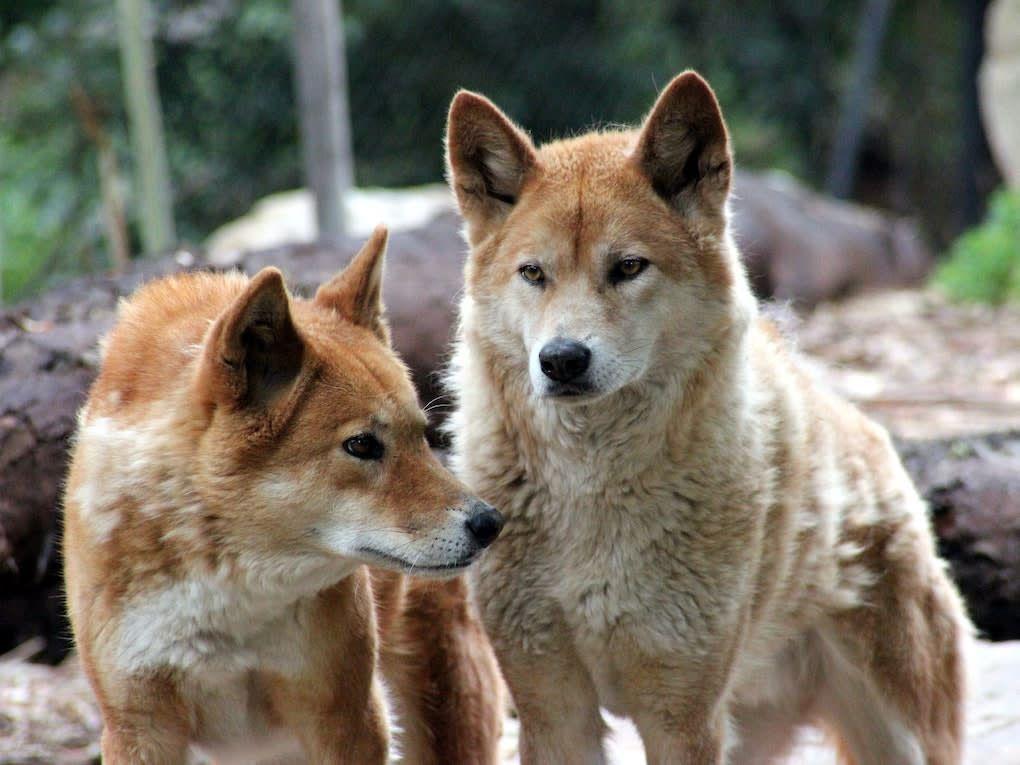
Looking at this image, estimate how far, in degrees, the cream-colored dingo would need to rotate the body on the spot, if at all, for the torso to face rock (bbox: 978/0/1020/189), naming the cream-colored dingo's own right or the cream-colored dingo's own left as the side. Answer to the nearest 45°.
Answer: approximately 135° to the cream-colored dingo's own right

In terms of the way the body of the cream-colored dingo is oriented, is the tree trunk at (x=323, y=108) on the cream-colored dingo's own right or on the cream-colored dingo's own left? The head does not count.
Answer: on the cream-colored dingo's own right

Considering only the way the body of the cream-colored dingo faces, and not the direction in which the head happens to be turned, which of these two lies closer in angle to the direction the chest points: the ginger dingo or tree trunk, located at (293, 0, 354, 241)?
the ginger dingo

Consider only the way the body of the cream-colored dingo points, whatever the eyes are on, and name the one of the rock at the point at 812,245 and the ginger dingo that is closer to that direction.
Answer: the ginger dingo

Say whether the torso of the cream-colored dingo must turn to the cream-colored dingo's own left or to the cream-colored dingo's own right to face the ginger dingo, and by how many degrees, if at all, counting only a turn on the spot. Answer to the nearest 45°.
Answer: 0° — it already faces it

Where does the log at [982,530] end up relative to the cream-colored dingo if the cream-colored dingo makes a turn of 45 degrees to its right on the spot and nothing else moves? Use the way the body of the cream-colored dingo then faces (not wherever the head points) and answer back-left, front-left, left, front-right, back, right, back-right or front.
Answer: back-right

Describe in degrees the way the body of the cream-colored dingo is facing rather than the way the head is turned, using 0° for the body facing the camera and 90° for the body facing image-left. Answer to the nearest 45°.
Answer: approximately 45°

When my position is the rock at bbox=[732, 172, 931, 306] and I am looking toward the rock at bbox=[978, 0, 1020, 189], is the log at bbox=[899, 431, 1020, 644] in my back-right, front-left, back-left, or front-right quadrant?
back-right
